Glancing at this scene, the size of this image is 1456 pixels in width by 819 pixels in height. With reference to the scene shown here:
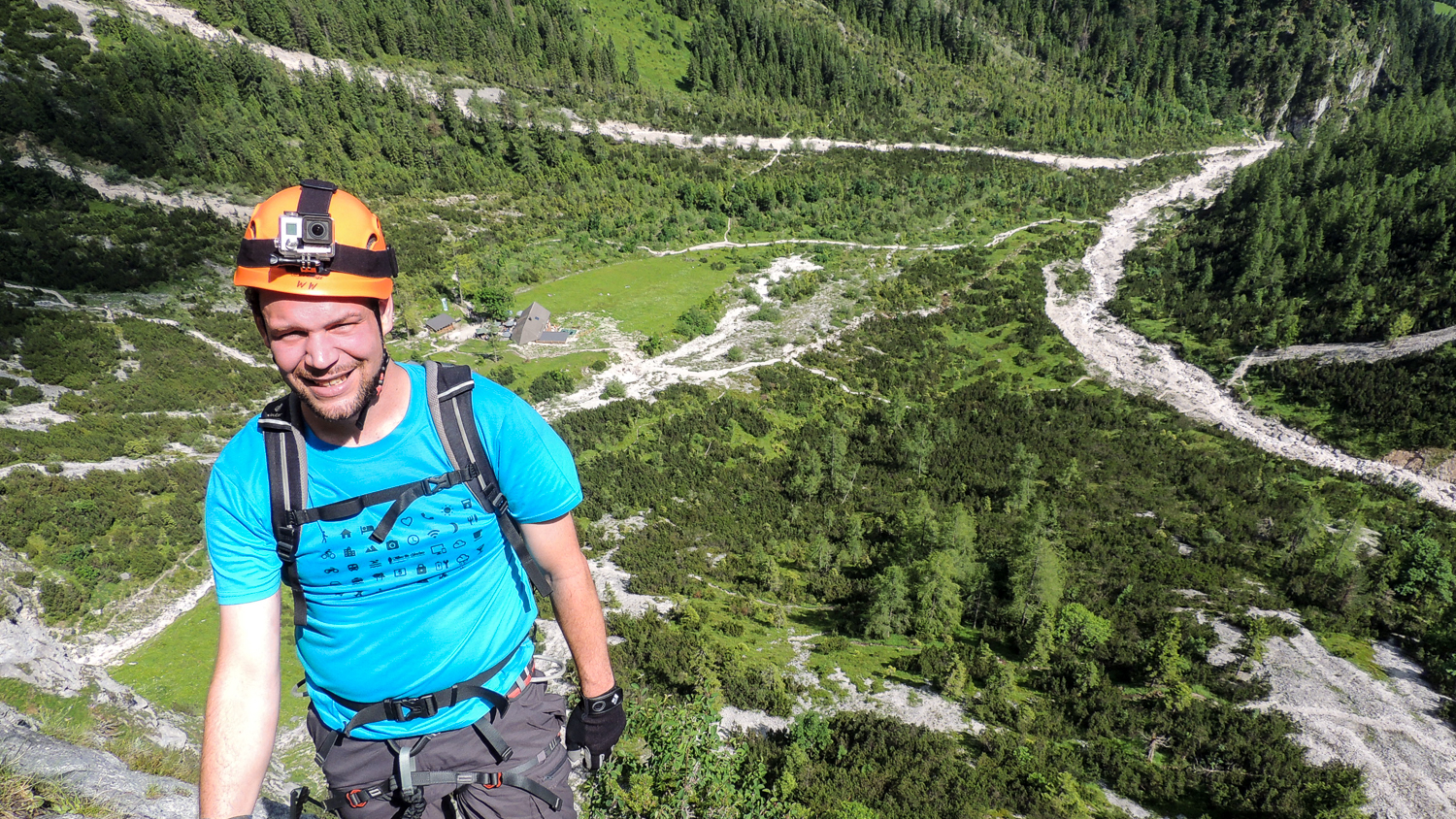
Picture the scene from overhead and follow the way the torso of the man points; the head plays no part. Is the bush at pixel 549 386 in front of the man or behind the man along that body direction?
behind

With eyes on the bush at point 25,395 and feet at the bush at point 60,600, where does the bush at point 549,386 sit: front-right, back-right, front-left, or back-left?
front-right

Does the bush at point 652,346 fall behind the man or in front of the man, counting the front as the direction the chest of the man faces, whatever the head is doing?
behind

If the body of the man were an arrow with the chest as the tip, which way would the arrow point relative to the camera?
toward the camera

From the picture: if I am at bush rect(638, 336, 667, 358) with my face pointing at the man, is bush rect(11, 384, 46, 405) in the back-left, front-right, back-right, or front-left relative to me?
front-right

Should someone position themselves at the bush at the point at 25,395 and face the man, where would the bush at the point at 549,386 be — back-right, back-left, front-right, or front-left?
front-left

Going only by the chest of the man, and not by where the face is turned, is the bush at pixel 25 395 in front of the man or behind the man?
behind

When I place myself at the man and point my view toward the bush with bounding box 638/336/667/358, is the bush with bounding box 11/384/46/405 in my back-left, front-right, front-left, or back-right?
front-left
